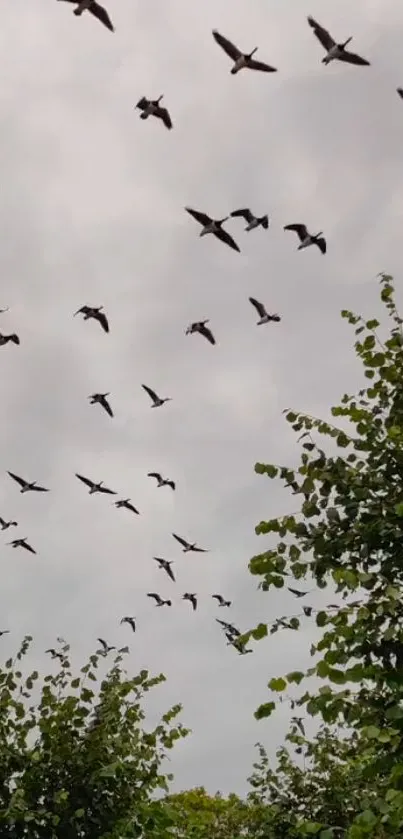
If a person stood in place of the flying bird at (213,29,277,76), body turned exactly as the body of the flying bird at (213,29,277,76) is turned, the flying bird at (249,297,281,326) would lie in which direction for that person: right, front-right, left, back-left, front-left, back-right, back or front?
back-left

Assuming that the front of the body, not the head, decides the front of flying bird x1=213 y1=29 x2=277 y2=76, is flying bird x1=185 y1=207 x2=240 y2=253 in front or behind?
behind

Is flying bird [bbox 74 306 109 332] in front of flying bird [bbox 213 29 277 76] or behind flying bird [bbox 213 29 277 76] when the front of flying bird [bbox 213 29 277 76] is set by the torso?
behind

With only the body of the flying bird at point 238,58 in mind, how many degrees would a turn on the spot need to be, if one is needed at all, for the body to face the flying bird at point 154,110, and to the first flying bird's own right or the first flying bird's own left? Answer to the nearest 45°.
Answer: approximately 180°

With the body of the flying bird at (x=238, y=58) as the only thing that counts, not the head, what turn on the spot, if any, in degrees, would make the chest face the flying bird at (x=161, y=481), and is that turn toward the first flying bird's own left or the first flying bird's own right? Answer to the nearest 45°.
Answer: approximately 135° to the first flying bird's own left

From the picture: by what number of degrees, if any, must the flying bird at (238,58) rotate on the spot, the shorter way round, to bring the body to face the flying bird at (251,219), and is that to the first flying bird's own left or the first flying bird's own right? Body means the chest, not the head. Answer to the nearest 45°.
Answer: approximately 135° to the first flying bird's own left

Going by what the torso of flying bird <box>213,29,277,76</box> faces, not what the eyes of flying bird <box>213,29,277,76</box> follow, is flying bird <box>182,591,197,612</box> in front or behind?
behind
